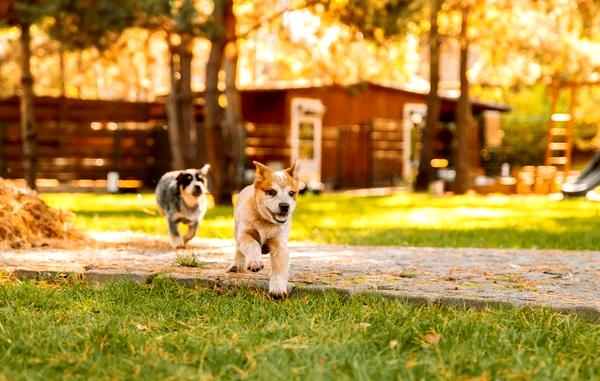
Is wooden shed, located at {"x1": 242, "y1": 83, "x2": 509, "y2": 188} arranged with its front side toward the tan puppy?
yes

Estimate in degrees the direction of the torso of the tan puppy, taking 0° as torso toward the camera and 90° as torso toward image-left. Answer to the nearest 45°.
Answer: approximately 315°

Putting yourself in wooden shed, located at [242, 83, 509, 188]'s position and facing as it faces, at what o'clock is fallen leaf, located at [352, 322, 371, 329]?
The fallen leaf is roughly at 12 o'clock from the wooden shed.

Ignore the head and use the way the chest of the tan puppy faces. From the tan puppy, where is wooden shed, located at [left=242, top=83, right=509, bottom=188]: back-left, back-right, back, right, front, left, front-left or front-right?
back-left

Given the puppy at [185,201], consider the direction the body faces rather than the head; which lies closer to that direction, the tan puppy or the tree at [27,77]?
the tan puppy

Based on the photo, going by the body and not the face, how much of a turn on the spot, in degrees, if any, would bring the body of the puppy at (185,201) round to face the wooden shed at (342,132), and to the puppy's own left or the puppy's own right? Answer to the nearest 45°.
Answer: approximately 135° to the puppy's own left
